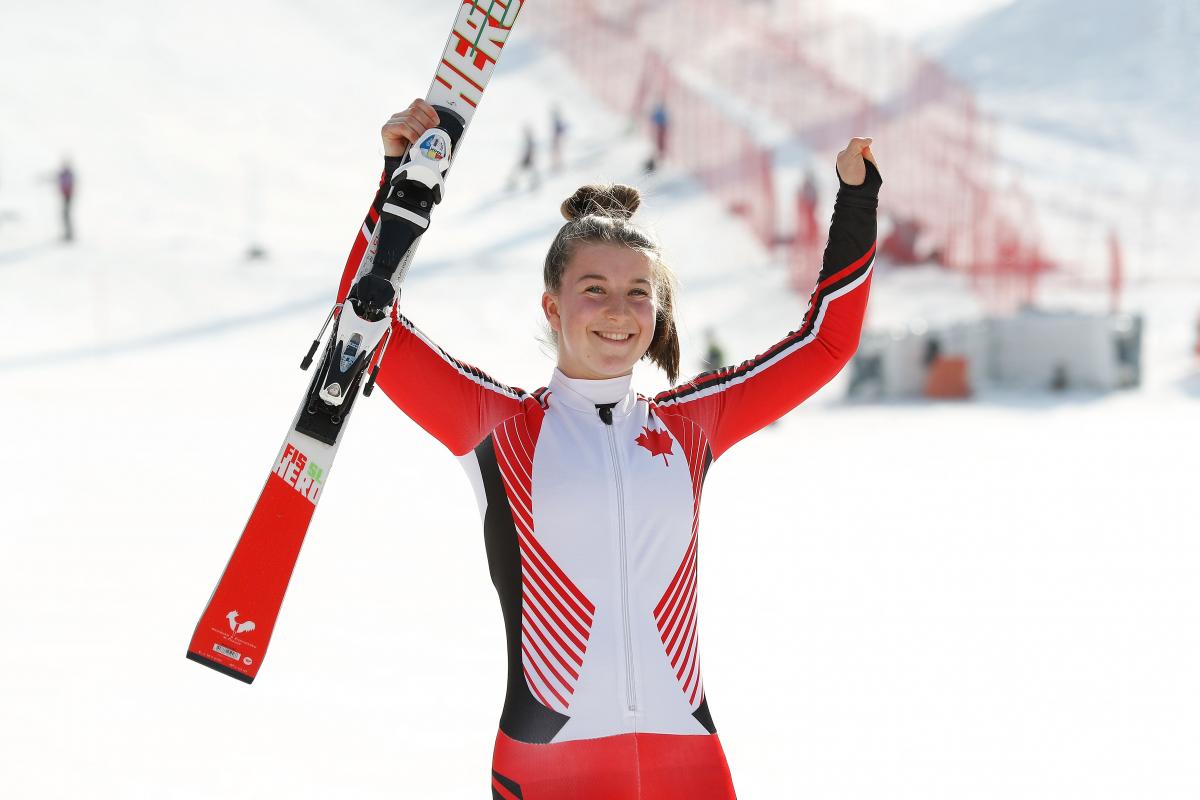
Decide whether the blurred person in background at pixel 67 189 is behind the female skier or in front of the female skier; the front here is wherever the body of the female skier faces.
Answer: behind

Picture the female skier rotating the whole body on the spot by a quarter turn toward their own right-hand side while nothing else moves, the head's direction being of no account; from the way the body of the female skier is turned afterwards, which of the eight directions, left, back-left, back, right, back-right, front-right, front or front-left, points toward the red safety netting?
right

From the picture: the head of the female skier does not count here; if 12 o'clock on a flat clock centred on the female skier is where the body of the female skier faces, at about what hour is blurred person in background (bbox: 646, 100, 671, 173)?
The blurred person in background is roughly at 6 o'clock from the female skier.

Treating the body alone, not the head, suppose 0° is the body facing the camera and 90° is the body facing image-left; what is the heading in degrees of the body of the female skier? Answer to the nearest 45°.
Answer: approximately 0°

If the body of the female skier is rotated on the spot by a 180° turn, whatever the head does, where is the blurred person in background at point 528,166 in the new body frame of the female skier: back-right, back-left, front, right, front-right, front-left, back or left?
front

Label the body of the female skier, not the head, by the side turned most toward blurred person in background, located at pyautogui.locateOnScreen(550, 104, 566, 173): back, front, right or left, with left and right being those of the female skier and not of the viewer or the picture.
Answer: back
